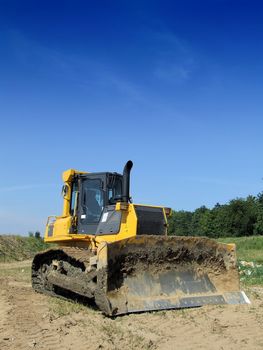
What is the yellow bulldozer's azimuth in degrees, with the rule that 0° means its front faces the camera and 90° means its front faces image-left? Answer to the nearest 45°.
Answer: approximately 315°
